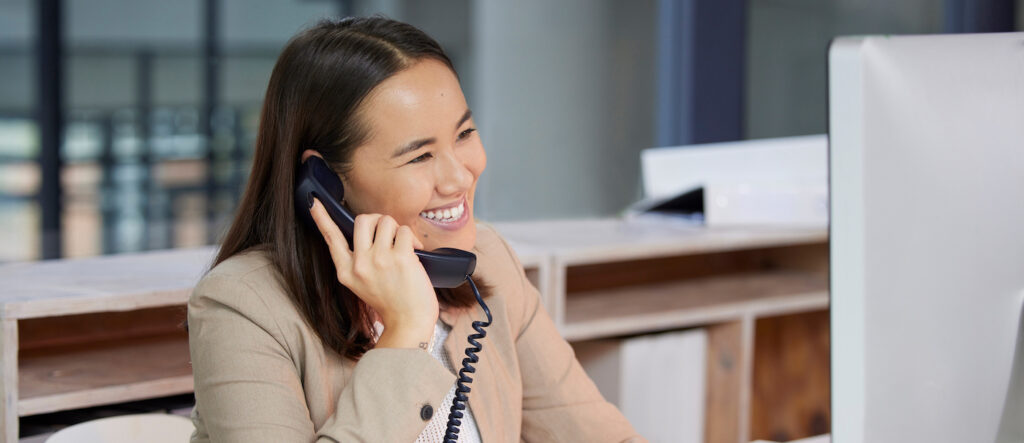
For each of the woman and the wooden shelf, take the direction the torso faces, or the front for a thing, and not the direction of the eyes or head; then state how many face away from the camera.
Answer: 0

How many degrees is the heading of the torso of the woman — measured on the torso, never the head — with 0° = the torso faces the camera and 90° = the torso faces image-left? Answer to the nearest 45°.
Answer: approximately 315°

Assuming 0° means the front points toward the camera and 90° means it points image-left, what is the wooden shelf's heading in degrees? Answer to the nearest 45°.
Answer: approximately 315°
